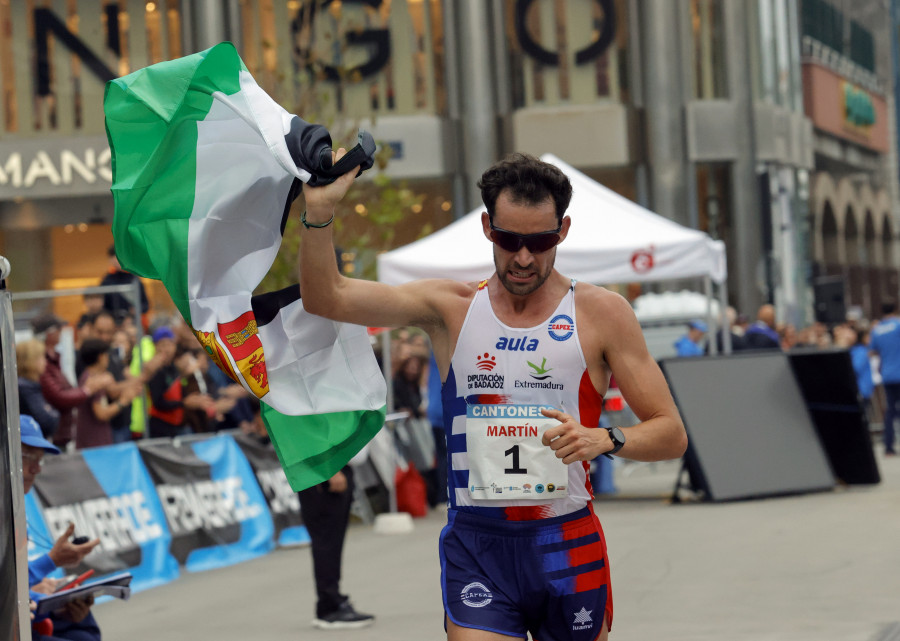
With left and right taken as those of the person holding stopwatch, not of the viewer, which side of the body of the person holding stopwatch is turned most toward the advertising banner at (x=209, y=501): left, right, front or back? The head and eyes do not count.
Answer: left

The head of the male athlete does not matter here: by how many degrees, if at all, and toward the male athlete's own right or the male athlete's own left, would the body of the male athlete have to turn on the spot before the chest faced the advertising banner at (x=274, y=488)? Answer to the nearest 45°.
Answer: approximately 180°

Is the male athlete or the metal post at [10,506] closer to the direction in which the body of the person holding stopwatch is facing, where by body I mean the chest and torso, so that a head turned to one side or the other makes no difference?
the male athlete

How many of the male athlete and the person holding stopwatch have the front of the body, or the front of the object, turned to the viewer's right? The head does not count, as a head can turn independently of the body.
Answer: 1

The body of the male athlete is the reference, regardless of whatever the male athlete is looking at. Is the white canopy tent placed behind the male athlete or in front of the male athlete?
behind

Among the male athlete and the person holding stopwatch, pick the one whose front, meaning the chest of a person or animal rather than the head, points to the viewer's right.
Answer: the person holding stopwatch

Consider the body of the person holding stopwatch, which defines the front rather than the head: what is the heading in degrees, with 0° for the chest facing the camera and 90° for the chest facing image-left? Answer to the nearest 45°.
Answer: approximately 270°

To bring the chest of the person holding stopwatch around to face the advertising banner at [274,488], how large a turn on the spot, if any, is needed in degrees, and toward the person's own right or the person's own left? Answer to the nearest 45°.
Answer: approximately 90° to the person's own left

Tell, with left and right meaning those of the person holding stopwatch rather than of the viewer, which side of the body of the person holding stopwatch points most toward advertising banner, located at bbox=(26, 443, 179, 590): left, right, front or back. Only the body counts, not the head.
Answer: left

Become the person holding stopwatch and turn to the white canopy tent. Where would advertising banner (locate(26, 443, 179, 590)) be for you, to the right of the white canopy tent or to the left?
left

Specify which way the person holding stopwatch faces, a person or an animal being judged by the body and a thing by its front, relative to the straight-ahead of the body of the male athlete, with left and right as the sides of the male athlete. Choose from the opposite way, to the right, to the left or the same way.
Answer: to the left
